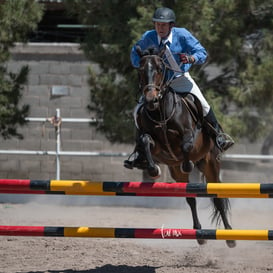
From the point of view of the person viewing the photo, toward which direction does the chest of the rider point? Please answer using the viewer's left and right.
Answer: facing the viewer

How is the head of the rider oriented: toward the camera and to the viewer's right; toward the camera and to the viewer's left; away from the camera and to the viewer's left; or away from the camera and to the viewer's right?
toward the camera and to the viewer's left
